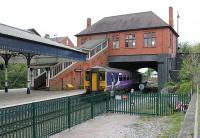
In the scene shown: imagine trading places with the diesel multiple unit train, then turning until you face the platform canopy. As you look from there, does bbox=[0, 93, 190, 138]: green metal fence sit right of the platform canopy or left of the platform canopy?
left

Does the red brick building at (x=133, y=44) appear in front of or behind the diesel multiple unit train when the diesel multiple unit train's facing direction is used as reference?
behind

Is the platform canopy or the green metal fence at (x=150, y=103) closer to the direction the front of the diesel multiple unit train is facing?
the platform canopy

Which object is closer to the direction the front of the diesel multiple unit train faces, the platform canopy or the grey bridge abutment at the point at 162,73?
the platform canopy

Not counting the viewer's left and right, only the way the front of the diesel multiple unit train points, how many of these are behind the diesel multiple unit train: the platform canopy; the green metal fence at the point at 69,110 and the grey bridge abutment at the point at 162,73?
1

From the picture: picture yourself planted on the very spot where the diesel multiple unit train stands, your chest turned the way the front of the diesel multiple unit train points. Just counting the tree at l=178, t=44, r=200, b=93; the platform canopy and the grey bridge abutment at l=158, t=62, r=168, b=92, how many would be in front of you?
1

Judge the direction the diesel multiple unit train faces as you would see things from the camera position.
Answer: facing the viewer and to the left of the viewer

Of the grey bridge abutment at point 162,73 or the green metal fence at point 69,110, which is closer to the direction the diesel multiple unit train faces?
the green metal fence

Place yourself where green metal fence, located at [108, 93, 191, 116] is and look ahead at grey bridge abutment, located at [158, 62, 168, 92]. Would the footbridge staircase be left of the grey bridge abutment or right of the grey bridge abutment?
left

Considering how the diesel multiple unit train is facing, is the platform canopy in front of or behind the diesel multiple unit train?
in front

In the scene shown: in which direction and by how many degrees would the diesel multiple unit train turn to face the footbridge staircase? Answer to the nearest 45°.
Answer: approximately 90° to its right

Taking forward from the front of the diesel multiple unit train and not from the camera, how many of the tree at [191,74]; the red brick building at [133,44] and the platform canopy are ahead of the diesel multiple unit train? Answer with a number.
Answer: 1

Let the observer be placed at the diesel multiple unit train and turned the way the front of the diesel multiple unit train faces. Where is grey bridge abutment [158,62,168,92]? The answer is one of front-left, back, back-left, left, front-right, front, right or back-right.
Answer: back

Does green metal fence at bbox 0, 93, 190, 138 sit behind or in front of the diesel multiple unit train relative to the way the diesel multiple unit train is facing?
in front

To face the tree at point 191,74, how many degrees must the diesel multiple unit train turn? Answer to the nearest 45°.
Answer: approximately 135° to its left

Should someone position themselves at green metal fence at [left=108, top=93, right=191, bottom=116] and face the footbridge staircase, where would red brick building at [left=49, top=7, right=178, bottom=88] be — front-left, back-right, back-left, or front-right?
front-right
